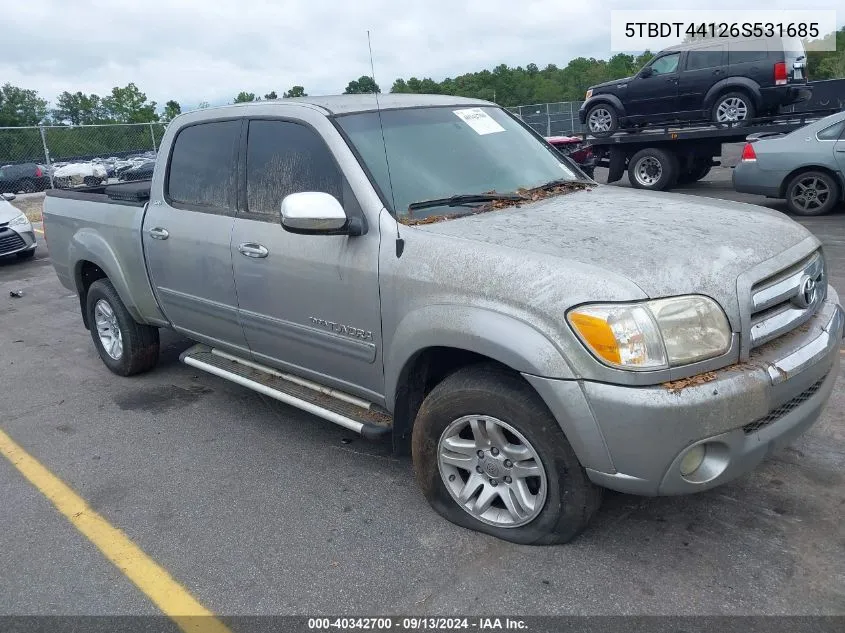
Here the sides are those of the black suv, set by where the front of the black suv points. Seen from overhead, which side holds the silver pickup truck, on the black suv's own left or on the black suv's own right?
on the black suv's own left

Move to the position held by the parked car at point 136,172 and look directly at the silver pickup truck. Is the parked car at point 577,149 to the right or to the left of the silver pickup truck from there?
left

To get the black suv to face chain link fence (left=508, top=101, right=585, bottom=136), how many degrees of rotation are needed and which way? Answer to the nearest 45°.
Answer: approximately 90° to its right

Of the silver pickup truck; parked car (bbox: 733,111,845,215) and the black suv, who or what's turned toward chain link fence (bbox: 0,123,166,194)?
the black suv

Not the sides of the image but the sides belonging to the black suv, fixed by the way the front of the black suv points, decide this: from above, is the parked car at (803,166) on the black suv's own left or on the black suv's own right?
on the black suv's own left

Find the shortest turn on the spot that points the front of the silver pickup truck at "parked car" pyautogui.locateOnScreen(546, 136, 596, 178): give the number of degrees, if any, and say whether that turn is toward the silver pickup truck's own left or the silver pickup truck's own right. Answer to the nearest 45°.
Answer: approximately 135° to the silver pickup truck's own left

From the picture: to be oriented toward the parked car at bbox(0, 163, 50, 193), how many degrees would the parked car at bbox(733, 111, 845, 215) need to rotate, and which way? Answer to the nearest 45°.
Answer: approximately 180°

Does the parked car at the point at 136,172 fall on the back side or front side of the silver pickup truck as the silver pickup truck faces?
on the back side

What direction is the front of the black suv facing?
to the viewer's left

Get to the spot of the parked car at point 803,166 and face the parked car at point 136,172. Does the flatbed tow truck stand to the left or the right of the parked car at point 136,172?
right

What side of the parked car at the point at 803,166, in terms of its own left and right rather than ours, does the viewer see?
right

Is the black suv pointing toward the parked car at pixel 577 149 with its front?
yes

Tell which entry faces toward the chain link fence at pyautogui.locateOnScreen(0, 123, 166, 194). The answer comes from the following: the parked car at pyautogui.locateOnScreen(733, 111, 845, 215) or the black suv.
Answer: the black suv
